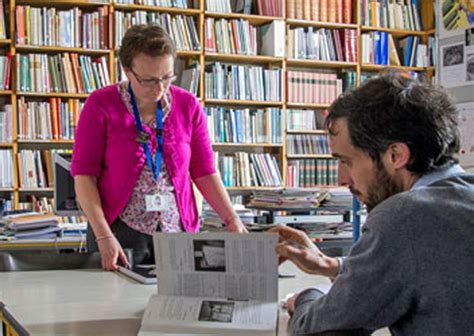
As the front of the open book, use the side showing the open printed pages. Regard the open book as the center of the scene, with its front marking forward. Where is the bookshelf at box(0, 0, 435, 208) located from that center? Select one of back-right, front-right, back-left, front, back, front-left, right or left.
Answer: back

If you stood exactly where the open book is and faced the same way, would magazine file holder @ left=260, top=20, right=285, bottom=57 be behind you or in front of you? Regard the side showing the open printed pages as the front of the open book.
behind

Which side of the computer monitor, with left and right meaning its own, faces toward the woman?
front

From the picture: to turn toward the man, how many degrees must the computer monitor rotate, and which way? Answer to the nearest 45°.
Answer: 0° — it already faces them

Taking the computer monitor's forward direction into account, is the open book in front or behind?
in front

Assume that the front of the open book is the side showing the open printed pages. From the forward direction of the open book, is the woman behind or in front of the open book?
behind

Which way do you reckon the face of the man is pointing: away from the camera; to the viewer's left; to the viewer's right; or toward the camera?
to the viewer's left

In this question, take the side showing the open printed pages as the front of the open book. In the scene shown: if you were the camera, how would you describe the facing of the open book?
facing the viewer

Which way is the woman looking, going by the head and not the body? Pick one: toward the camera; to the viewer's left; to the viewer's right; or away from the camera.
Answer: toward the camera
